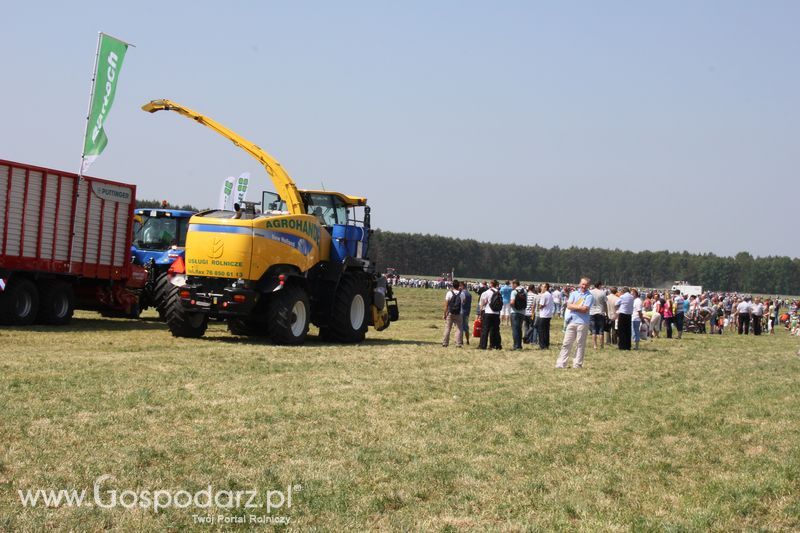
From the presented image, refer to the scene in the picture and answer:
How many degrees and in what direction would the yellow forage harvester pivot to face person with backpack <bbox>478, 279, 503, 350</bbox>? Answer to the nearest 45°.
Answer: approximately 45° to its right

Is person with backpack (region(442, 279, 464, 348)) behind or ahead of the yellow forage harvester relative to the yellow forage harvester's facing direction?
ahead

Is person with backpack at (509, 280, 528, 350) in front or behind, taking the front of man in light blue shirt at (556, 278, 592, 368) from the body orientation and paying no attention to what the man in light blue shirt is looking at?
behind

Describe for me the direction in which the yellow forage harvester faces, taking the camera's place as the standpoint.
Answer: facing away from the viewer and to the right of the viewer

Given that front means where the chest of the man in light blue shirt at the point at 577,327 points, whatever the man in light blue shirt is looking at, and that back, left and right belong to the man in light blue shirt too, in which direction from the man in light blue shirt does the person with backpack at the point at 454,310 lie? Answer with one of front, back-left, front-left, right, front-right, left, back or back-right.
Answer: back-right

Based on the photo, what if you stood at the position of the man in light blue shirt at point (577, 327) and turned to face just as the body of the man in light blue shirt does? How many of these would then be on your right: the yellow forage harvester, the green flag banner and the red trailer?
3
